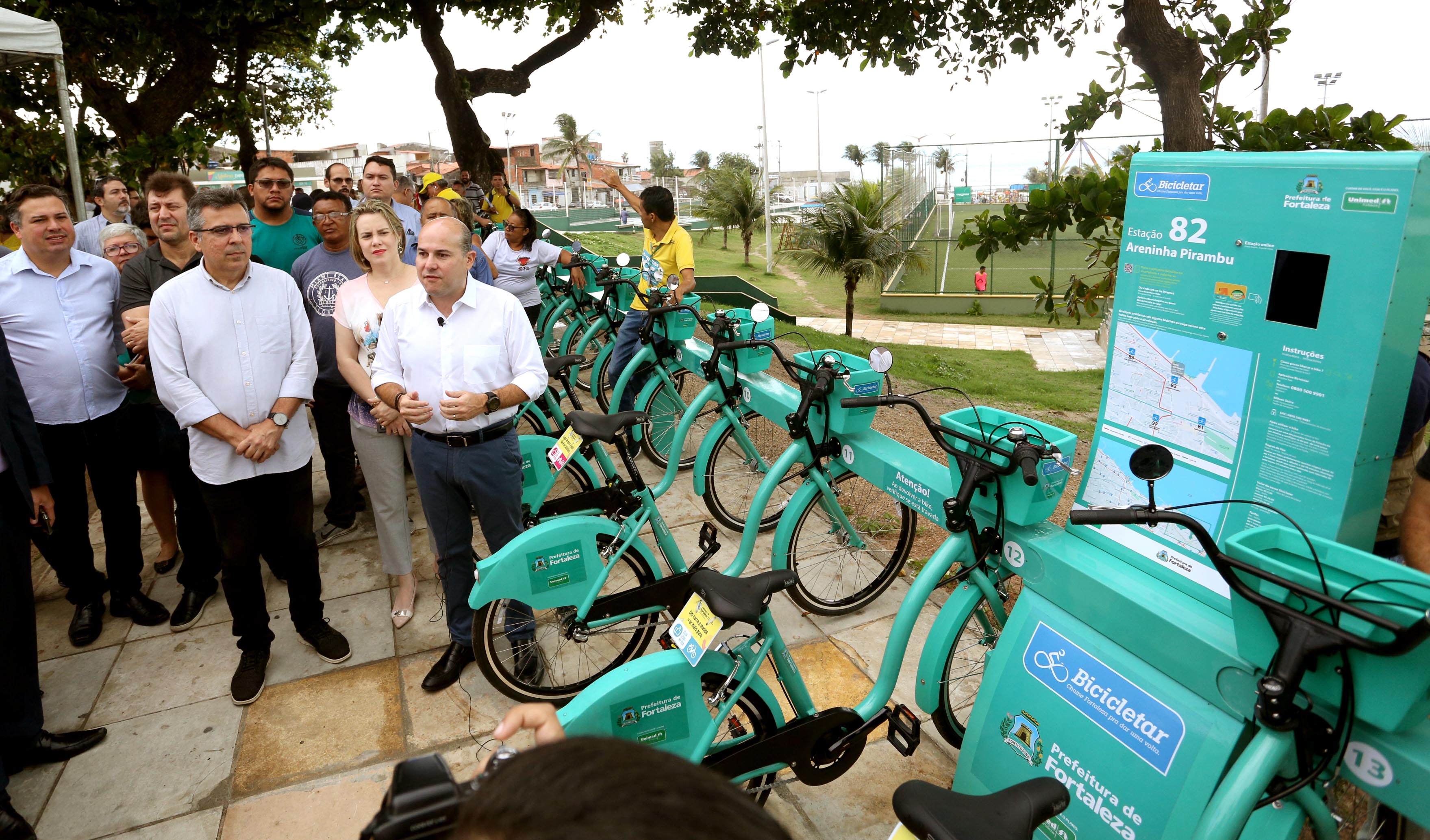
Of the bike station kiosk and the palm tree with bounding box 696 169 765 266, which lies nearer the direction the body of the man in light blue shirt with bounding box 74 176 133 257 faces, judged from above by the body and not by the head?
the bike station kiosk

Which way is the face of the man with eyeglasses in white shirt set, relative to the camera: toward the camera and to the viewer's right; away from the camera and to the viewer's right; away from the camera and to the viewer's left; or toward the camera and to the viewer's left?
toward the camera and to the viewer's right

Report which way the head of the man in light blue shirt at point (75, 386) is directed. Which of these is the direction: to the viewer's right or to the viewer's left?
to the viewer's right

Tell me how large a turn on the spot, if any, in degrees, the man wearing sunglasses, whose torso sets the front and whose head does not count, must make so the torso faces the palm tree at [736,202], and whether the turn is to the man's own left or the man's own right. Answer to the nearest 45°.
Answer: approximately 135° to the man's own left

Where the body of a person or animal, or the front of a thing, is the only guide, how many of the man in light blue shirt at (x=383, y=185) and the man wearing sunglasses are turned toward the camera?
2

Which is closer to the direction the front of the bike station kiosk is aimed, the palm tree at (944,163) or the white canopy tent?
the white canopy tent

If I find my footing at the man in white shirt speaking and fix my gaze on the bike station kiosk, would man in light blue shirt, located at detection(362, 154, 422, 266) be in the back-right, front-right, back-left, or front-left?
back-left

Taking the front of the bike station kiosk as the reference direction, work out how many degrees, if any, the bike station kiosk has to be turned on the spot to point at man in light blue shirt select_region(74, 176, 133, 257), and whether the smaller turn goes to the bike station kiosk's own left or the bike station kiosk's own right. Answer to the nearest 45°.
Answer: approximately 45° to the bike station kiosk's own right
